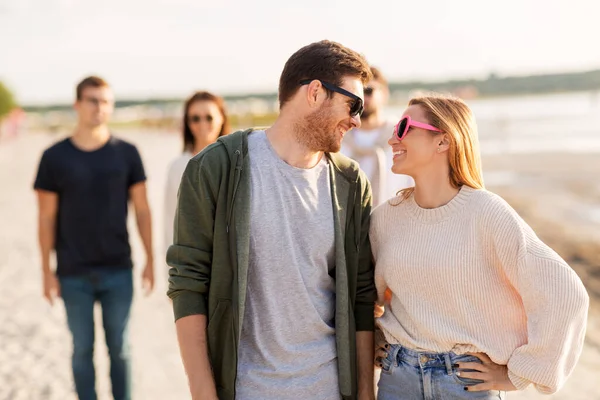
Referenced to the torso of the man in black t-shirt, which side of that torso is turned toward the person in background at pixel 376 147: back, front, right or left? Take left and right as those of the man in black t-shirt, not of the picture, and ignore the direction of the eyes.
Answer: left

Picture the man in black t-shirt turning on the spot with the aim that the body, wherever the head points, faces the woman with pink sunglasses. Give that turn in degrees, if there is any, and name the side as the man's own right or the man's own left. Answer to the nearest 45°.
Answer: approximately 45° to the man's own left

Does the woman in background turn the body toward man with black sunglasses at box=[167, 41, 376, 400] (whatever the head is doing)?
yes

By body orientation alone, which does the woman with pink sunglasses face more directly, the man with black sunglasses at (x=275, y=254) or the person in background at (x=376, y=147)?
the man with black sunglasses

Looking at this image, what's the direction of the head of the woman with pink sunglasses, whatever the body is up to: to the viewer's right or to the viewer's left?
to the viewer's left

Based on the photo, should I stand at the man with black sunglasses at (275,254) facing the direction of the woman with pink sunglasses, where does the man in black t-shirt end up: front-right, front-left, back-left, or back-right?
back-left

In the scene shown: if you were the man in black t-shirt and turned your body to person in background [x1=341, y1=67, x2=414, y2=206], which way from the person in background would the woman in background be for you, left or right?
left

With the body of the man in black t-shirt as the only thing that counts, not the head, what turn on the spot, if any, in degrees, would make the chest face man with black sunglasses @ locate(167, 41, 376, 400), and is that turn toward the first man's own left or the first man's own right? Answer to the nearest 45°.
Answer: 0° — they already face them

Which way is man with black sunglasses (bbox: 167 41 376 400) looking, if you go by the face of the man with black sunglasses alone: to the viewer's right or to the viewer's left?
to the viewer's right

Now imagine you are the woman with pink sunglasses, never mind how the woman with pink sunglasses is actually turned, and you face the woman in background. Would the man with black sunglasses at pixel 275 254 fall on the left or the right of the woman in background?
left

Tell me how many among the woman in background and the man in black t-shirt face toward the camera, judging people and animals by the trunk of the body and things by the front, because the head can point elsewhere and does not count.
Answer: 2

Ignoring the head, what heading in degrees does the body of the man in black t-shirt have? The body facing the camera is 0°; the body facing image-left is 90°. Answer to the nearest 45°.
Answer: approximately 0°

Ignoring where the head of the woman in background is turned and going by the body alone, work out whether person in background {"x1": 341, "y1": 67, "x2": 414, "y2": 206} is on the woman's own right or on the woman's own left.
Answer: on the woman's own left

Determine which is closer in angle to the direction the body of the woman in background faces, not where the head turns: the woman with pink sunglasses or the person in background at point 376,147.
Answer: the woman with pink sunglasses
